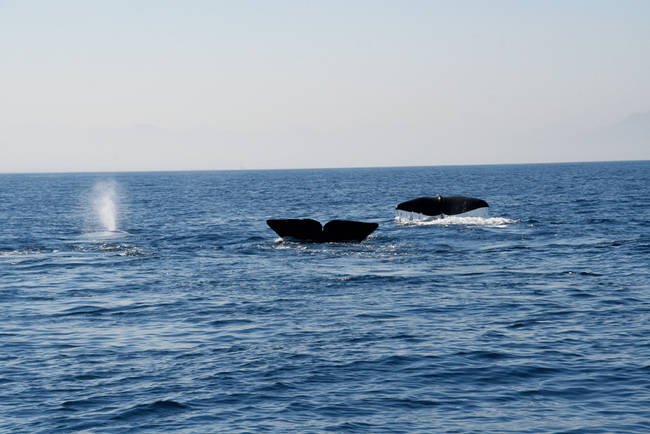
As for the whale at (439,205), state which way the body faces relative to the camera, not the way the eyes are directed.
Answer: away from the camera

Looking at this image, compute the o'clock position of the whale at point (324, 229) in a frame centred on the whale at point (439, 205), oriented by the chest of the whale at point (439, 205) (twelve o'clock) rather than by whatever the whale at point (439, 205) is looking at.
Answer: the whale at point (324, 229) is roughly at 8 o'clock from the whale at point (439, 205).

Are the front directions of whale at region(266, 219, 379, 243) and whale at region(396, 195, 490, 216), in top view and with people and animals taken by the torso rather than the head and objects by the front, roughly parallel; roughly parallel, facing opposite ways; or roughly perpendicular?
roughly parallel

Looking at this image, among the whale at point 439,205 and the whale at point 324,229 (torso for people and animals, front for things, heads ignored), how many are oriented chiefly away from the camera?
2

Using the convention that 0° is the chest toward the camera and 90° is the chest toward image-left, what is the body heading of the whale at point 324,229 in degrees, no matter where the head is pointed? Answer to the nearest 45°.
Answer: approximately 180°

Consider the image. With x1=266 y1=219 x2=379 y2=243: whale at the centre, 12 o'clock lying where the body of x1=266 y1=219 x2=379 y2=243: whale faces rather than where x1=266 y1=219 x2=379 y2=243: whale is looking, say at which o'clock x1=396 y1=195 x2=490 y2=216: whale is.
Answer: x1=396 y1=195 x2=490 y2=216: whale is roughly at 2 o'clock from x1=266 y1=219 x2=379 y2=243: whale.
